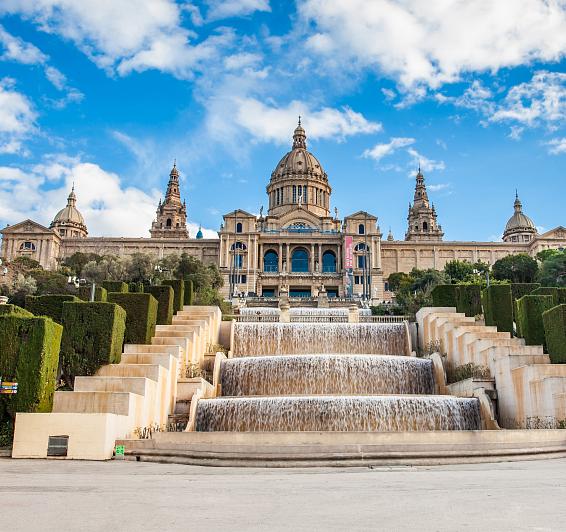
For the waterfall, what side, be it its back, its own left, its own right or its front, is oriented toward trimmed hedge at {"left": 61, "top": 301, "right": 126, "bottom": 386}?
right

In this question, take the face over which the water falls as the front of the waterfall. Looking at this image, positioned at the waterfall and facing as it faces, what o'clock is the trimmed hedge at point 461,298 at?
The trimmed hedge is roughly at 7 o'clock from the waterfall.

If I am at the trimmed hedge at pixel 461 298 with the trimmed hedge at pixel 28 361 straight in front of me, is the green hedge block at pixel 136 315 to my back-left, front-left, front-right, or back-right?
front-right

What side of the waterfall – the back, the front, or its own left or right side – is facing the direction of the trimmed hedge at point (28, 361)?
right

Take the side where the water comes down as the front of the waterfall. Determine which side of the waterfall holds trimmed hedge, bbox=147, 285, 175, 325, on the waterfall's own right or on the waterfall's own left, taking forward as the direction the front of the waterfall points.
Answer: on the waterfall's own right

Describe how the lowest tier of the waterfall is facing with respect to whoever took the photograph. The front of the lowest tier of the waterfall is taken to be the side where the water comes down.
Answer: facing the viewer

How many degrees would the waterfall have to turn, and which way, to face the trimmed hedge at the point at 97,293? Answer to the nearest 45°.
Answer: approximately 135° to its right

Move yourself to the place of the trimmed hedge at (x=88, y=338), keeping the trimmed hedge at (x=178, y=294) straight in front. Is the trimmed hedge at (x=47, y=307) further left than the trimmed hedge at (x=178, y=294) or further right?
left

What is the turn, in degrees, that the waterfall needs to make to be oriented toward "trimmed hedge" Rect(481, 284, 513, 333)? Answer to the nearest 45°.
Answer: approximately 135° to its left

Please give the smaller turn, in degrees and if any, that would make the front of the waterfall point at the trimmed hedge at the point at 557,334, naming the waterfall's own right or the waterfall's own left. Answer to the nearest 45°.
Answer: approximately 90° to the waterfall's own left

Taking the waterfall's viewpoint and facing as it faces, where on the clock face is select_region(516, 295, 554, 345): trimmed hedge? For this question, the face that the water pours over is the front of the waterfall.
The trimmed hedge is roughly at 8 o'clock from the waterfall.

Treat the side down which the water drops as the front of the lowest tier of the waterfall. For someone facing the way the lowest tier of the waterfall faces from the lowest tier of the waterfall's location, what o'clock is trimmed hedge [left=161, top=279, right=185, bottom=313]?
The trimmed hedge is roughly at 5 o'clock from the waterfall.
